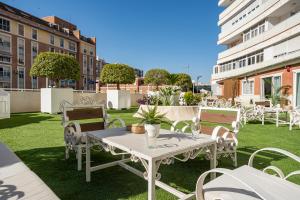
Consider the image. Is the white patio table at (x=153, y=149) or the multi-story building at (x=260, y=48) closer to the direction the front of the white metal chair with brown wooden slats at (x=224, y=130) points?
the white patio table

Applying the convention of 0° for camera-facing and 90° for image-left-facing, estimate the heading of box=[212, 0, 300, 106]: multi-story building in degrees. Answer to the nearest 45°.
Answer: approximately 45°

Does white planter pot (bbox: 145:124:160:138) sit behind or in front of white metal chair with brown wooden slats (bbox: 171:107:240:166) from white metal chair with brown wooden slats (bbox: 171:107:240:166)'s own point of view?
in front

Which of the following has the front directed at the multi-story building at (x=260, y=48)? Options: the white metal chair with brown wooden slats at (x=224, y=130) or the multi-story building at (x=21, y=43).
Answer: the multi-story building at (x=21, y=43)

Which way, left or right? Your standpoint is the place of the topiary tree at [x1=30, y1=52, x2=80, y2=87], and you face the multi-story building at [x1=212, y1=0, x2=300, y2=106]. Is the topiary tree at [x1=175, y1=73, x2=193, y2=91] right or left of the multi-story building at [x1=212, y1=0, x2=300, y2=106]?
left

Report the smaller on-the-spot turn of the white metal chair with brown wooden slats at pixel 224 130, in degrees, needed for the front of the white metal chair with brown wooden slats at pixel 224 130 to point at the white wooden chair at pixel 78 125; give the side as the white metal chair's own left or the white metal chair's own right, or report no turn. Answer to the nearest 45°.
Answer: approximately 45° to the white metal chair's own right

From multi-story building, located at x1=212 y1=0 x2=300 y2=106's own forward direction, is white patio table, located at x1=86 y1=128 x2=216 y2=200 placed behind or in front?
in front

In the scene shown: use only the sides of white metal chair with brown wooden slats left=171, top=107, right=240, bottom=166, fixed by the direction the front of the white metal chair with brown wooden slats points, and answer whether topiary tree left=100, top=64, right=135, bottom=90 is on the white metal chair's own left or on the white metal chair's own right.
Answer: on the white metal chair's own right

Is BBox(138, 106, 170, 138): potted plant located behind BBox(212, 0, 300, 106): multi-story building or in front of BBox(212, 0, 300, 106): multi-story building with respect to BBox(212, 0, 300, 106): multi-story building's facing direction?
in front

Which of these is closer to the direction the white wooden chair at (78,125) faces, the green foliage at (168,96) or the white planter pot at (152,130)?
the white planter pot

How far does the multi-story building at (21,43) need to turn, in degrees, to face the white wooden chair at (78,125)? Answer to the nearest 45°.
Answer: approximately 45° to its right

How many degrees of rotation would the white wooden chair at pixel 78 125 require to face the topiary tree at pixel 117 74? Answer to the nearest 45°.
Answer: approximately 135° to its left

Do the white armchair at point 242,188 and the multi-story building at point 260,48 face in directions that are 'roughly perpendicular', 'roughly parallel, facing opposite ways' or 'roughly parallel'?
roughly perpendicular

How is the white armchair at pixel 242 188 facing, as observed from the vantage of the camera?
facing away from the viewer and to the left of the viewer

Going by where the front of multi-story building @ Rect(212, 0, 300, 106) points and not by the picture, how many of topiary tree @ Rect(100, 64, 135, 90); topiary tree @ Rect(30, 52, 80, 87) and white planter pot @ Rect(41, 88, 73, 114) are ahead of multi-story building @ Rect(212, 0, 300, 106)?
3
